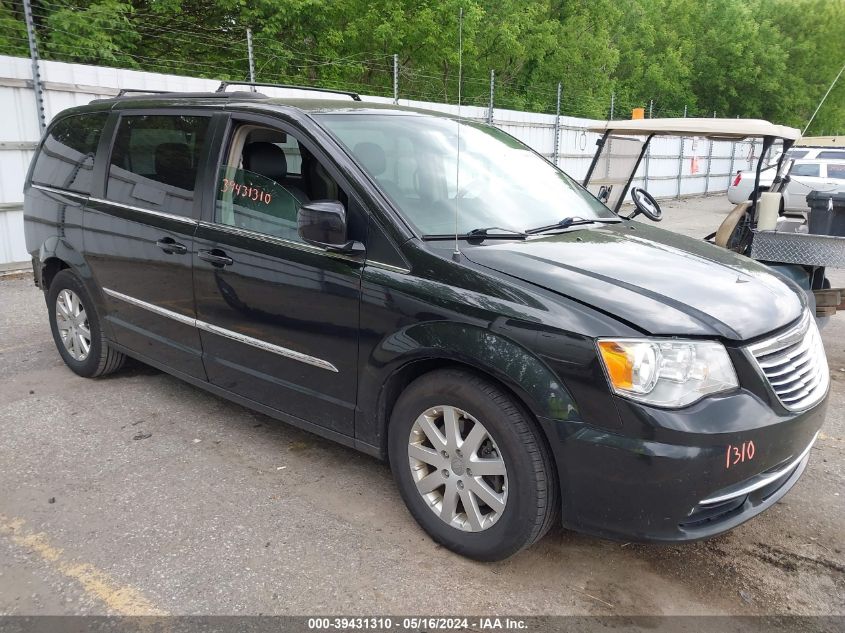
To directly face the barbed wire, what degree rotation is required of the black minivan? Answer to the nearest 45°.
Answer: approximately 135° to its left

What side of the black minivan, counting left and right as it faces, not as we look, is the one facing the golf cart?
left

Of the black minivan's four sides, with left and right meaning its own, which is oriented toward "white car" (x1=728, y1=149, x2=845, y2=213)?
left

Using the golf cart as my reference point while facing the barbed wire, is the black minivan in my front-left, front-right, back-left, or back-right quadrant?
back-left

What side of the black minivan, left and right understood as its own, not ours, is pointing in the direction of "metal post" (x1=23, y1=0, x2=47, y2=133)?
back

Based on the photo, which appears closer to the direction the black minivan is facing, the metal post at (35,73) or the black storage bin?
the black storage bin

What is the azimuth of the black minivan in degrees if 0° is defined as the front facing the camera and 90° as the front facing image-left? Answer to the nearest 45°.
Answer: approximately 315°
